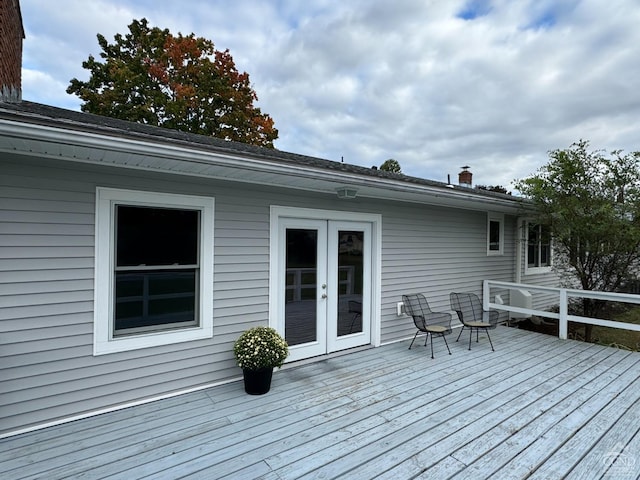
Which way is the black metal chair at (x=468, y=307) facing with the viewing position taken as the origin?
facing the viewer and to the right of the viewer

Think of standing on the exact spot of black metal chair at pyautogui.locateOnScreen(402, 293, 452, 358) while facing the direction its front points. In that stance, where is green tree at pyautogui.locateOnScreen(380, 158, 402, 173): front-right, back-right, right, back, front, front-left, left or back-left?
back-left

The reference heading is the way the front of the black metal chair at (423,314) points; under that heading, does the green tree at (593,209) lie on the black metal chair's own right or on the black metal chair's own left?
on the black metal chair's own left

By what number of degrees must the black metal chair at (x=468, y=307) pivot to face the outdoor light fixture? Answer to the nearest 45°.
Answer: approximately 90° to its right

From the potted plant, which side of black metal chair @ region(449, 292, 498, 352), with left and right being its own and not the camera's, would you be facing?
right

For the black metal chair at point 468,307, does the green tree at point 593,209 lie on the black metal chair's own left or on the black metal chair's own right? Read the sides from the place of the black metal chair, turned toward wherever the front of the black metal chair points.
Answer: on the black metal chair's own left

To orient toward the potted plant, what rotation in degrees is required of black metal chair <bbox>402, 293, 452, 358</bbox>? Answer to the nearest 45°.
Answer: approximately 90° to its right

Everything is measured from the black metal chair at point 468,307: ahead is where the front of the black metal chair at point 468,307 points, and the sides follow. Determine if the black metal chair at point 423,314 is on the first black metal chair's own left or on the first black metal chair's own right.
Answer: on the first black metal chair's own right

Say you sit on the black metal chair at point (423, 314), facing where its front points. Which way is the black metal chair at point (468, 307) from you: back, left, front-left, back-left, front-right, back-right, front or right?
left

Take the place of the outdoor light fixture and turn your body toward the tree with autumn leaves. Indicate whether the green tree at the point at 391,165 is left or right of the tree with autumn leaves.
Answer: right

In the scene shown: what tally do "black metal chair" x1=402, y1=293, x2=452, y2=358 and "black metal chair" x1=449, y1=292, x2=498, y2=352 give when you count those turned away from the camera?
0
